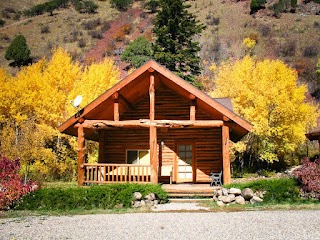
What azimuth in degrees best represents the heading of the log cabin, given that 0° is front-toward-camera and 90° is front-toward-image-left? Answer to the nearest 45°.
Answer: approximately 0°

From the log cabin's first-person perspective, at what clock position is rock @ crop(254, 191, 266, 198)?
The rock is roughly at 11 o'clock from the log cabin.

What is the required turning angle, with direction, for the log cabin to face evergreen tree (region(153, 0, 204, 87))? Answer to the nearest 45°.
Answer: approximately 180°

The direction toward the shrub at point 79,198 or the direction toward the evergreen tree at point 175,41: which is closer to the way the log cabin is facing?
the shrub
